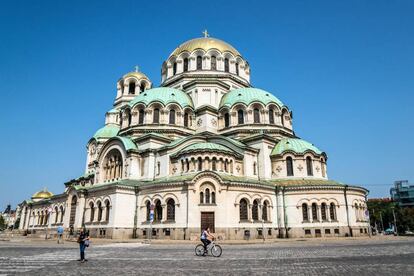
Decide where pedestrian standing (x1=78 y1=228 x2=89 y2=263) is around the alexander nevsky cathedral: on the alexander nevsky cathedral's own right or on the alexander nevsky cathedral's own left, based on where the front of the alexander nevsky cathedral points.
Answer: on the alexander nevsky cathedral's own left
